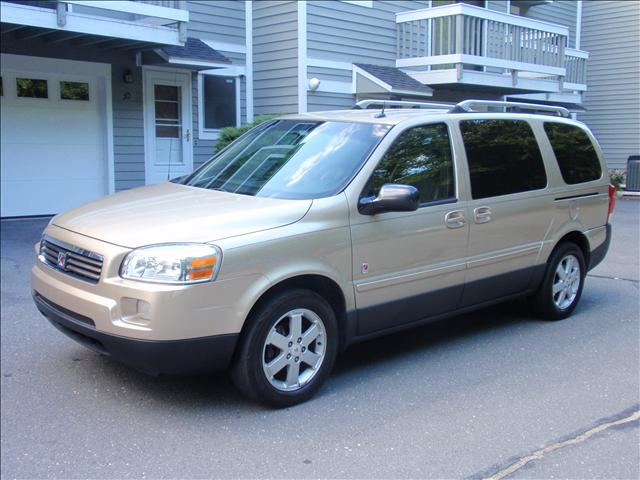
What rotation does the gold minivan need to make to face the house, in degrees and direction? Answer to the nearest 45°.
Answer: approximately 135° to its right

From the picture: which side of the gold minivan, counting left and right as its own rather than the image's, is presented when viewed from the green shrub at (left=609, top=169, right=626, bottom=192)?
back

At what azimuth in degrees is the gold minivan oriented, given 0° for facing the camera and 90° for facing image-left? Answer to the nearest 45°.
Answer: approximately 45°
